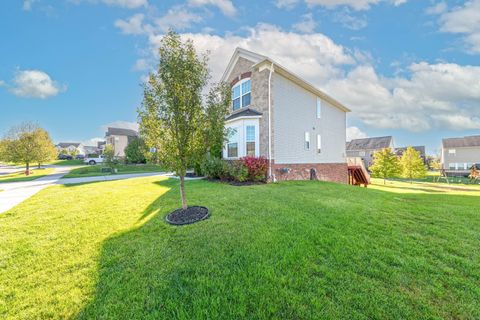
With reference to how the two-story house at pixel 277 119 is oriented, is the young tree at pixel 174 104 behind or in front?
in front

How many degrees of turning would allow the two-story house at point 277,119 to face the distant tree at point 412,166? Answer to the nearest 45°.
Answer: approximately 180°

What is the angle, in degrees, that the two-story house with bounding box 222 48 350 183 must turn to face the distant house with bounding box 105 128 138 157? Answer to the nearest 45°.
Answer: approximately 90° to its right

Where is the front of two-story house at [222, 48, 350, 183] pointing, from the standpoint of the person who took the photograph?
facing the viewer and to the left of the viewer

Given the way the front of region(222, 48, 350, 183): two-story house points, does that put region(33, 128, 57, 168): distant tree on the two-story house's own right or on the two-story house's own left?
on the two-story house's own right

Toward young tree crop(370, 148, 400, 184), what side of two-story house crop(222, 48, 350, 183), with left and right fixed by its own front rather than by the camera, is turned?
back

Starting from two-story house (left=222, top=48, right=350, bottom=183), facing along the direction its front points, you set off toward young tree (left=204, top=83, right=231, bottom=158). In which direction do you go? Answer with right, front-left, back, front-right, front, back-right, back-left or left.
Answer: front-left
